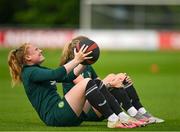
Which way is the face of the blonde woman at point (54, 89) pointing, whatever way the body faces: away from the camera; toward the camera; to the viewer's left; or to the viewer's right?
to the viewer's right

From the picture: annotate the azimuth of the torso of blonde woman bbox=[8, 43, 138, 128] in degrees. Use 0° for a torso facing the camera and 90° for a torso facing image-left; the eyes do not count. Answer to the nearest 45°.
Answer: approximately 270°
